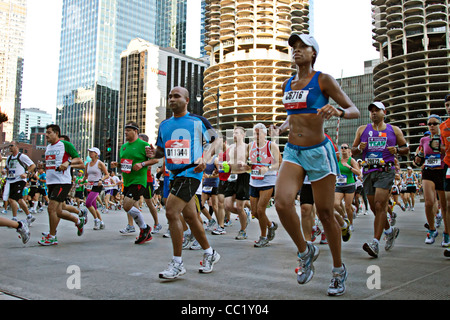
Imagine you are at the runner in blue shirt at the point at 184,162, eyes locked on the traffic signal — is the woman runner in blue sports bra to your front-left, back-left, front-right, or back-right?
back-right

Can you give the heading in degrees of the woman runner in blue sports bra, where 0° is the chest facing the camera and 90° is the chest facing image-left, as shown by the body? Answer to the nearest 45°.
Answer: approximately 45°

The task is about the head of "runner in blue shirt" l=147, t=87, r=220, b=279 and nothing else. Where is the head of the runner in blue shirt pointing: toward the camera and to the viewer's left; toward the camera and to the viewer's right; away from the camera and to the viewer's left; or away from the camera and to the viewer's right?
toward the camera and to the viewer's left

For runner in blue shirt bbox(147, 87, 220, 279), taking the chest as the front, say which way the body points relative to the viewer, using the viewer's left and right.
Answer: facing the viewer and to the left of the viewer

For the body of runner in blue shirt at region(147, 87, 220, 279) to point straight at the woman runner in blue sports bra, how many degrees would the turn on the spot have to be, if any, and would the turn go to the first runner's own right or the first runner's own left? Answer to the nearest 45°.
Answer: approximately 90° to the first runner's own left

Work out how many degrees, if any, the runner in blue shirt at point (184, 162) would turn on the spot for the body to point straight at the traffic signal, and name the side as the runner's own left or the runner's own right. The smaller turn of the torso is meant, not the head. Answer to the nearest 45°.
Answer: approximately 135° to the runner's own right

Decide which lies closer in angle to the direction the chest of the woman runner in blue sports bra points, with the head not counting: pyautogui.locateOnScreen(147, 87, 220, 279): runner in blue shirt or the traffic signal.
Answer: the runner in blue shirt

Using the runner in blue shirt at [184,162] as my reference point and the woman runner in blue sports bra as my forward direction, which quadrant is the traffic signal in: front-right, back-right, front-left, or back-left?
back-left

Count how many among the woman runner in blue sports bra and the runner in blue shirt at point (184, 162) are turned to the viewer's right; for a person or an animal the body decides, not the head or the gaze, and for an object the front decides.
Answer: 0

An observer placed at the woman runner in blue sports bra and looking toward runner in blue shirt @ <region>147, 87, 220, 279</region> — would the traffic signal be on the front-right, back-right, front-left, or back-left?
front-right

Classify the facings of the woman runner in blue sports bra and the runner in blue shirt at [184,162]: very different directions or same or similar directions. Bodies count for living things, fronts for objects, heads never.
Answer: same or similar directions
